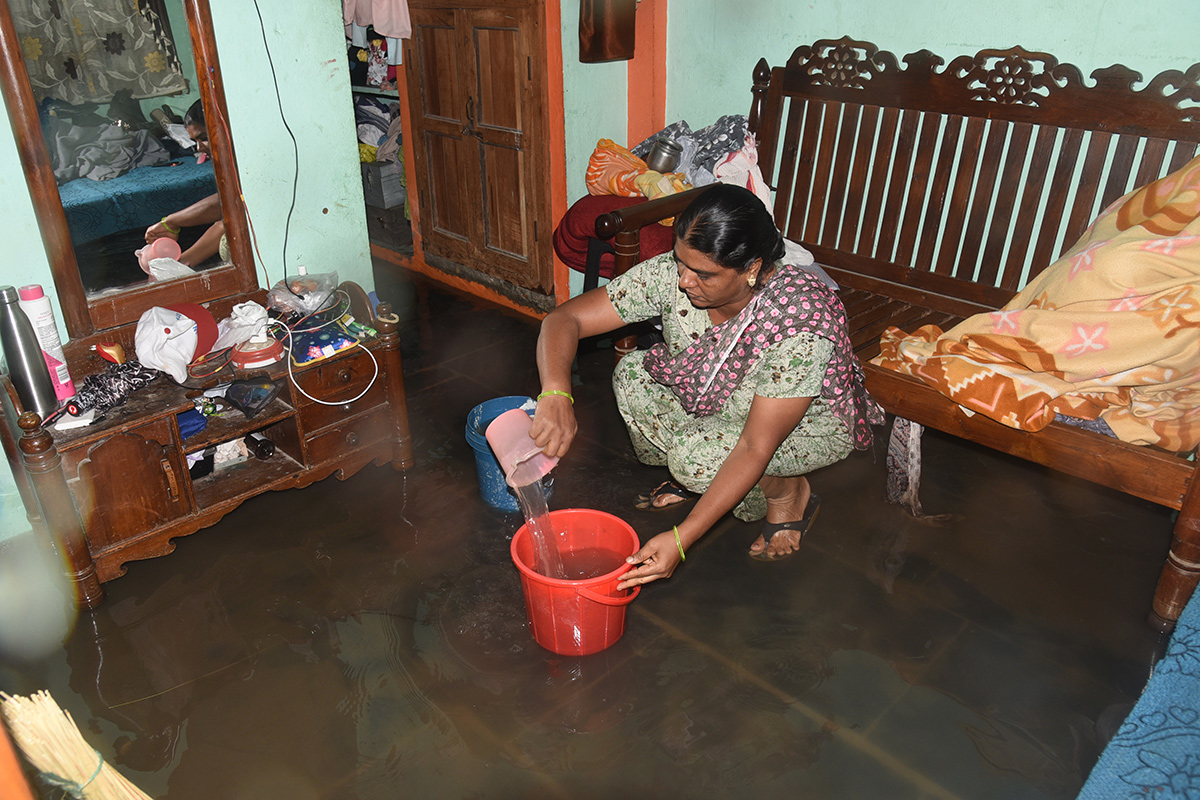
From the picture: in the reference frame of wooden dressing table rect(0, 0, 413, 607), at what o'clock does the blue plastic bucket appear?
The blue plastic bucket is roughly at 11 o'clock from the wooden dressing table.

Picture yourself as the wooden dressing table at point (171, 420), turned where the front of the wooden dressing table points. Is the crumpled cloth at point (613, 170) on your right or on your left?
on your left

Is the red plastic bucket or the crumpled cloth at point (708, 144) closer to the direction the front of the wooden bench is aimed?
the red plastic bucket

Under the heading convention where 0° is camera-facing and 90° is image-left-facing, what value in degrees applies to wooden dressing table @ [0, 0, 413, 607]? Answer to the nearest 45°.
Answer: approximately 315°

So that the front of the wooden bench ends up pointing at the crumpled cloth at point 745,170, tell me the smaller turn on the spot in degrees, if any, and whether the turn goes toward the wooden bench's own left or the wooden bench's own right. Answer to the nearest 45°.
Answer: approximately 45° to the wooden bench's own right

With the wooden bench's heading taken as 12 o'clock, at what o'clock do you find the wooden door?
The wooden door is roughly at 2 o'clock from the wooden bench.

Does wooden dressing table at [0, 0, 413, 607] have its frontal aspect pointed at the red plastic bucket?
yes

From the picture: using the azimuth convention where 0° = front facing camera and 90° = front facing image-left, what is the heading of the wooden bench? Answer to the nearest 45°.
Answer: approximately 45°

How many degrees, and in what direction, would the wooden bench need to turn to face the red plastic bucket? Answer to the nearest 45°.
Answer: approximately 45° to its left

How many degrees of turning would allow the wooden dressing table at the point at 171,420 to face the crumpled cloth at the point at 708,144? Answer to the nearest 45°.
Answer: approximately 45° to its left
